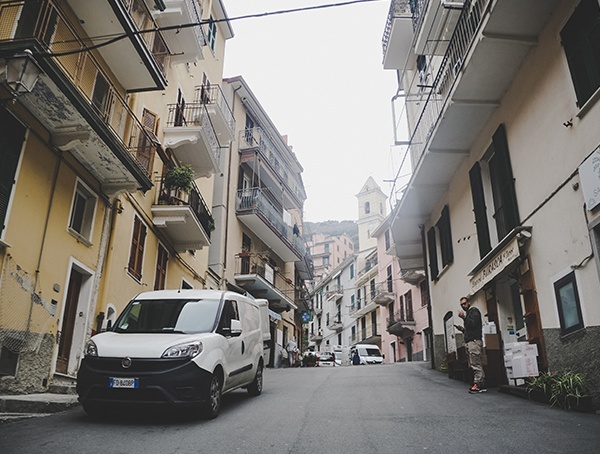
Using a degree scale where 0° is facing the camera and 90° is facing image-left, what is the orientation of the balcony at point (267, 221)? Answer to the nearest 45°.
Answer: approximately 315°

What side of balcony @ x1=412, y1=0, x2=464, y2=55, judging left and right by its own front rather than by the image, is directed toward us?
left

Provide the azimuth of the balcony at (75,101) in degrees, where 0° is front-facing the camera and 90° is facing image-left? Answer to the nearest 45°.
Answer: approximately 315°

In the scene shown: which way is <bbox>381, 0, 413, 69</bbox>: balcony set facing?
to the viewer's left

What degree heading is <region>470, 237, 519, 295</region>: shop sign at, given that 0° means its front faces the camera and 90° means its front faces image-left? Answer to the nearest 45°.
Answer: approximately 45°

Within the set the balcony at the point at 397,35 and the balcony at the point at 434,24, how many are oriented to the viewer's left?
2

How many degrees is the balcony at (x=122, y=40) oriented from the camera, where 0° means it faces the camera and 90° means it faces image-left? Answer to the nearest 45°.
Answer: approximately 315°

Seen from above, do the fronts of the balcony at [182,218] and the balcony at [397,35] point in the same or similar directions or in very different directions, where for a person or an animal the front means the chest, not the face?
very different directions

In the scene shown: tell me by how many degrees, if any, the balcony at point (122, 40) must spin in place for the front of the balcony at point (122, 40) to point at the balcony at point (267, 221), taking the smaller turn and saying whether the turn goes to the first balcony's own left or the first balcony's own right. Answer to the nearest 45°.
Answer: approximately 90° to the first balcony's own left
